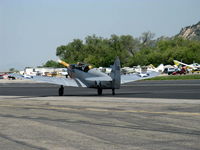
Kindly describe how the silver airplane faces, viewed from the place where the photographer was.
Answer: facing away from the viewer and to the left of the viewer
